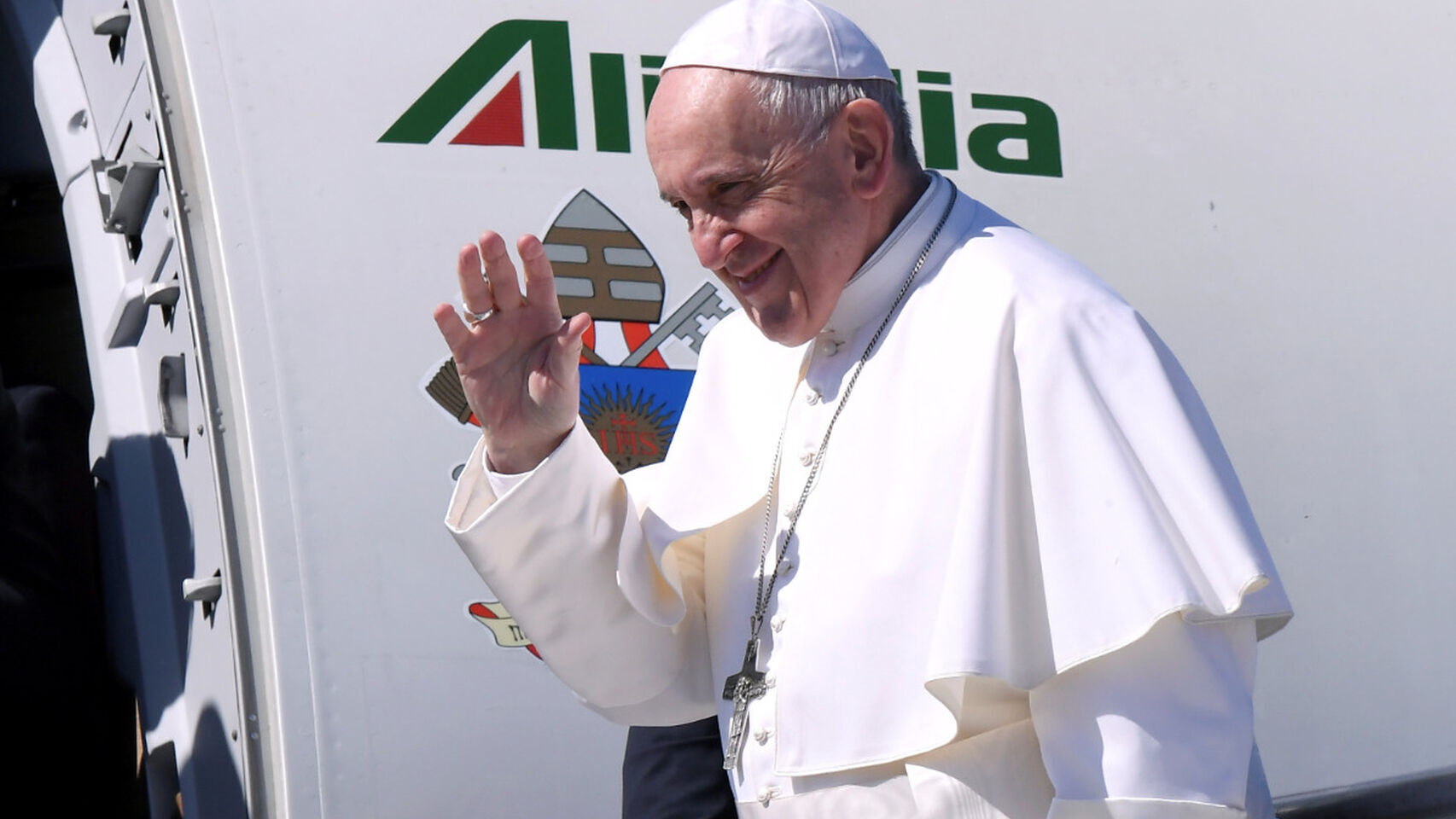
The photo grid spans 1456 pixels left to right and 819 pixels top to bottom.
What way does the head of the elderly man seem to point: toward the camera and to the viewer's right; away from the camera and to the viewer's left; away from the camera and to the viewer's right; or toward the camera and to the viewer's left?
toward the camera and to the viewer's left

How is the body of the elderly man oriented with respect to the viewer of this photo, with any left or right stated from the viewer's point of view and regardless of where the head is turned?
facing the viewer and to the left of the viewer
